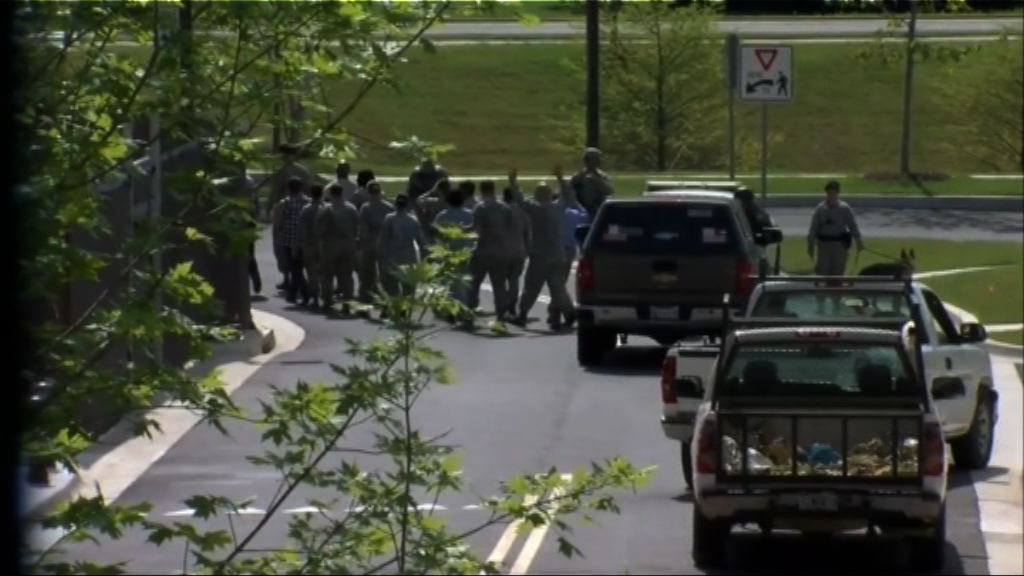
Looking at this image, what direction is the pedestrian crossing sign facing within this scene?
toward the camera

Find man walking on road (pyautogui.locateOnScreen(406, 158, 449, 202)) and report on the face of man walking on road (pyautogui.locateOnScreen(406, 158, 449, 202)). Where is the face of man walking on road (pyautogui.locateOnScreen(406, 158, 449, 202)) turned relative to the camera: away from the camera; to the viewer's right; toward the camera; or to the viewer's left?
away from the camera

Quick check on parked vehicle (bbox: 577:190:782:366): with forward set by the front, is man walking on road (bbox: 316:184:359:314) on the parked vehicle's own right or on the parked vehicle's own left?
on the parked vehicle's own left

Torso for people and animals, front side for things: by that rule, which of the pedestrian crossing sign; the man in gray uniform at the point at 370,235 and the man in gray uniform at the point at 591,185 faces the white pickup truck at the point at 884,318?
the pedestrian crossing sign

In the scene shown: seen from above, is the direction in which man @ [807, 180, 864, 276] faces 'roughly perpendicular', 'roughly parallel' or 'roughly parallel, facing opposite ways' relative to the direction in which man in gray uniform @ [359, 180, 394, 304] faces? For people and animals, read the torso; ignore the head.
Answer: roughly parallel, facing opposite ways

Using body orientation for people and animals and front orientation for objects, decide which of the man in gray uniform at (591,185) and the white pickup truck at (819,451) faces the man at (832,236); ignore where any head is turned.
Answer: the white pickup truck

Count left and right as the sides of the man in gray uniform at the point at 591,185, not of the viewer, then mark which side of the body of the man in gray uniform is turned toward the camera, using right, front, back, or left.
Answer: front

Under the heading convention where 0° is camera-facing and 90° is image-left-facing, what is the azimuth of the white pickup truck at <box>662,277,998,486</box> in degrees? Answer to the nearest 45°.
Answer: approximately 225°

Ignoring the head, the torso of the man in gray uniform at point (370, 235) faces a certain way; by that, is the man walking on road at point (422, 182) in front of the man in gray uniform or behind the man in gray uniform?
in front

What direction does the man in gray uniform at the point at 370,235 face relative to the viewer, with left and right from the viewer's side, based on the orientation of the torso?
facing away from the viewer

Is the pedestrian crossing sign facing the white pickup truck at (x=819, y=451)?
yes

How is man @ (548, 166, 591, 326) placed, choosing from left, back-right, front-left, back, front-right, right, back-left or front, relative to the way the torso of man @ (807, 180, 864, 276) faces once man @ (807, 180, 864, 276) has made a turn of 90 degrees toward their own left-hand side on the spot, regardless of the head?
back

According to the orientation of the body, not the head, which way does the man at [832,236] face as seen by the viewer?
toward the camera
